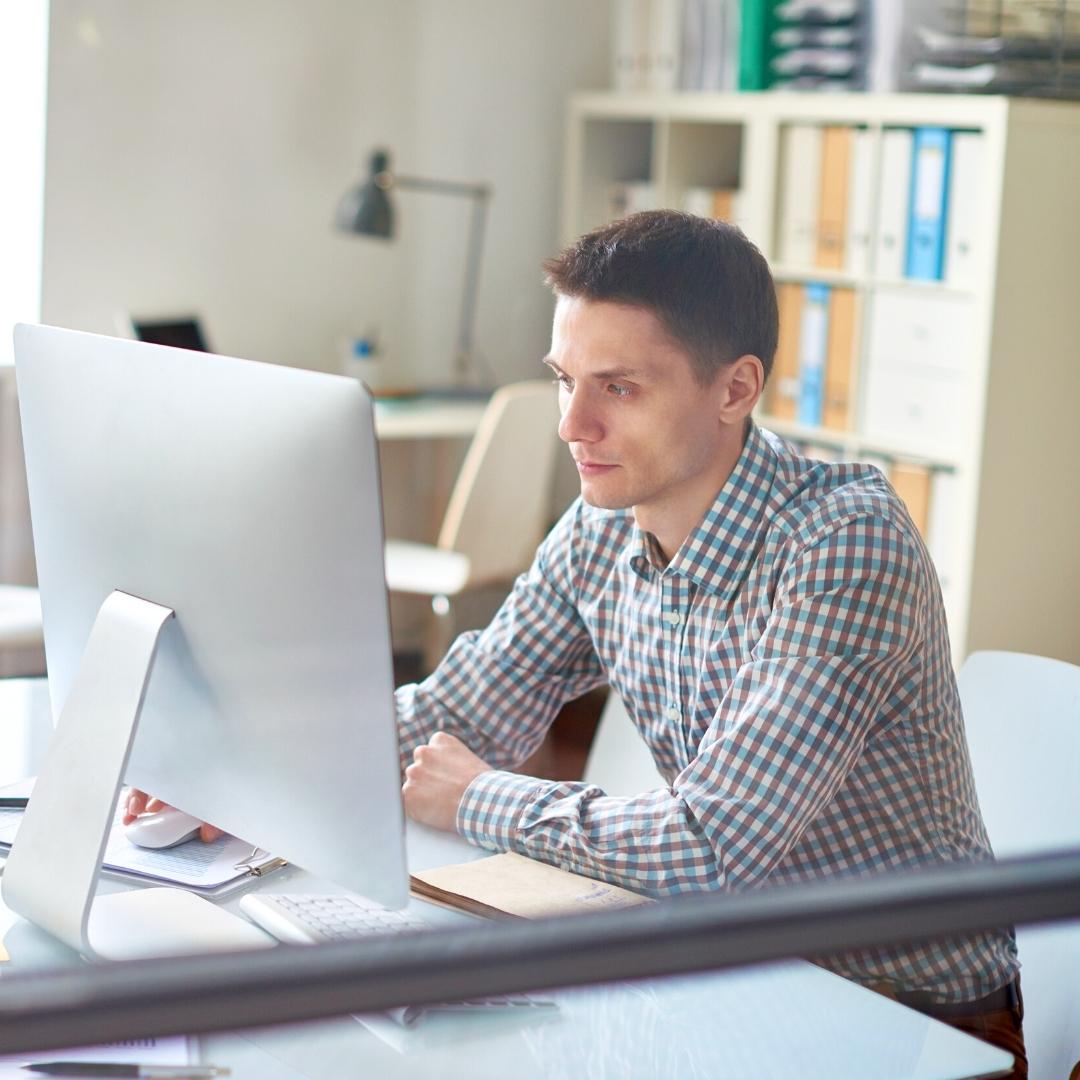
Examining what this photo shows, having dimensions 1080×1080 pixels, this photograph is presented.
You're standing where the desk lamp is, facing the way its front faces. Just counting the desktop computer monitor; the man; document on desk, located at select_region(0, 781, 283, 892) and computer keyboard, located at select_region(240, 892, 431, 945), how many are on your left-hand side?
4

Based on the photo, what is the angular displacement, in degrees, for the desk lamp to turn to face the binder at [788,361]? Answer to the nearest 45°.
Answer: approximately 135° to its left

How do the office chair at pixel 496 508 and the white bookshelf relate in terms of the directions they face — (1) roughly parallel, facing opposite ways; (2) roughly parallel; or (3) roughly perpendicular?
roughly perpendicular

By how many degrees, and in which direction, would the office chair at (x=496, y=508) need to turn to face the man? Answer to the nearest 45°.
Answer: approximately 135° to its left

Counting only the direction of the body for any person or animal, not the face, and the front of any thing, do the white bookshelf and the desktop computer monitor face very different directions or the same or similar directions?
very different directions

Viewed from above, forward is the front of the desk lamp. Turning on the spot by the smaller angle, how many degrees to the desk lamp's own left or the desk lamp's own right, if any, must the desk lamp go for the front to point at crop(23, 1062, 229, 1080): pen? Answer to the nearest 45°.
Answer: approximately 90° to the desk lamp's own left

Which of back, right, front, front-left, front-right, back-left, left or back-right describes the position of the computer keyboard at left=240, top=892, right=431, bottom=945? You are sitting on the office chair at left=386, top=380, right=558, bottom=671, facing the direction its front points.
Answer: back-left

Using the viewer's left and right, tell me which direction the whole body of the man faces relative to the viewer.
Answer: facing the viewer and to the left of the viewer

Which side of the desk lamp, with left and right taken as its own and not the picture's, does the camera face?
left

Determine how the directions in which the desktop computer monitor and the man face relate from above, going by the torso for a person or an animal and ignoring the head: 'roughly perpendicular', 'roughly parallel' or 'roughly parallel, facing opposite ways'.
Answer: roughly parallel, facing opposite ways

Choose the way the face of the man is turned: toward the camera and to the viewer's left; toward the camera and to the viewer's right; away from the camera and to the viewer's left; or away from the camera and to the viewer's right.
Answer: toward the camera and to the viewer's left

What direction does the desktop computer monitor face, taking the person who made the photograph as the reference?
facing away from the viewer and to the right of the viewer
